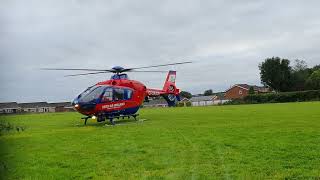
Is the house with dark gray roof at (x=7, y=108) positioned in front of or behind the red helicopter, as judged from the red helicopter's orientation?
in front

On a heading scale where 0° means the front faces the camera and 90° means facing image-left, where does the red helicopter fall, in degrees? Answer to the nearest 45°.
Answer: approximately 45°
